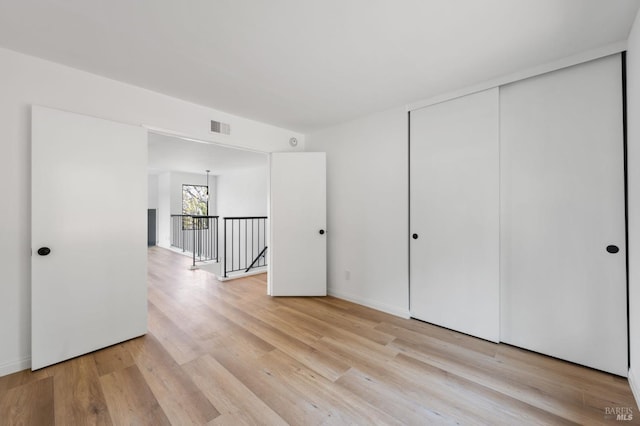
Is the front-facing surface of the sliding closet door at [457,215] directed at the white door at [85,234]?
yes

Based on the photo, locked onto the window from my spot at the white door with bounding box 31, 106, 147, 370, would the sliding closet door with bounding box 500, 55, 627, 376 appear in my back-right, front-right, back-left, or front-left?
back-right

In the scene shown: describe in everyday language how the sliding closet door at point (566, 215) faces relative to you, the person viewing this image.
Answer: facing the viewer and to the left of the viewer

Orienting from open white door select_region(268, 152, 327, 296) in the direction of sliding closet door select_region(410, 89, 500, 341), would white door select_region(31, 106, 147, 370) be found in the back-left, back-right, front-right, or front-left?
back-right

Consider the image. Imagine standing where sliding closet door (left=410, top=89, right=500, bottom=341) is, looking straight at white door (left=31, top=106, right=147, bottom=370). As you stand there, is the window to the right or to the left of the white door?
right

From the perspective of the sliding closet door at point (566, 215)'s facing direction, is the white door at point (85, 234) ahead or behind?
ahead

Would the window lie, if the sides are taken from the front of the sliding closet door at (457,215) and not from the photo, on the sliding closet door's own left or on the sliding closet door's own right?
on the sliding closet door's own right

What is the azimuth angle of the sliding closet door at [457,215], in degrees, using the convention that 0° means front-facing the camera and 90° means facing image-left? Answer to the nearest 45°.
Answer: approximately 45°
